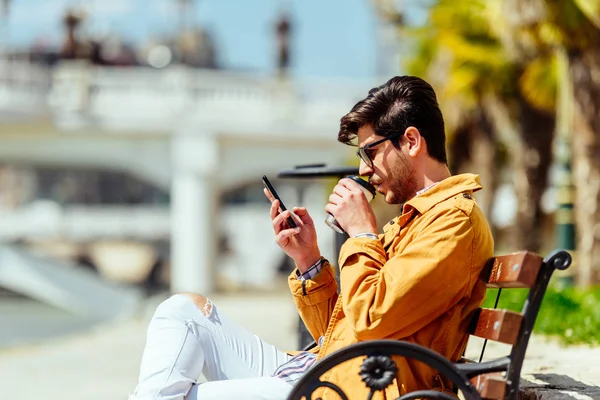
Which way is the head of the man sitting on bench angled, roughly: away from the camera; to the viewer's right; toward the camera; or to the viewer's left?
to the viewer's left

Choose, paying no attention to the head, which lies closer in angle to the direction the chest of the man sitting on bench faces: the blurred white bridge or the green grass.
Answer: the blurred white bridge

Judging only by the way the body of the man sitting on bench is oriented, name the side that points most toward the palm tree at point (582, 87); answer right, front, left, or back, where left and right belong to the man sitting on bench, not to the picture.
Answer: right

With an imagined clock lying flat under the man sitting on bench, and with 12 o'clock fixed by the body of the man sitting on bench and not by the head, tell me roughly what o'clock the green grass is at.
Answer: The green grass is roughly at 4 o'clock from the man sitting on bench.

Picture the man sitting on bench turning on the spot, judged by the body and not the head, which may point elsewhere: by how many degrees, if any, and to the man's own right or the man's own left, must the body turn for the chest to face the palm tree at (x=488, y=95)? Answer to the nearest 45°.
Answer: approximately 90° to the man's own right

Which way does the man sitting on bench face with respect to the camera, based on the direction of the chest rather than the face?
to the viewer's left

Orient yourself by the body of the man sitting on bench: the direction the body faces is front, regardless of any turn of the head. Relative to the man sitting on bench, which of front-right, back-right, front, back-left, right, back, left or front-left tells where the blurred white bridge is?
right
